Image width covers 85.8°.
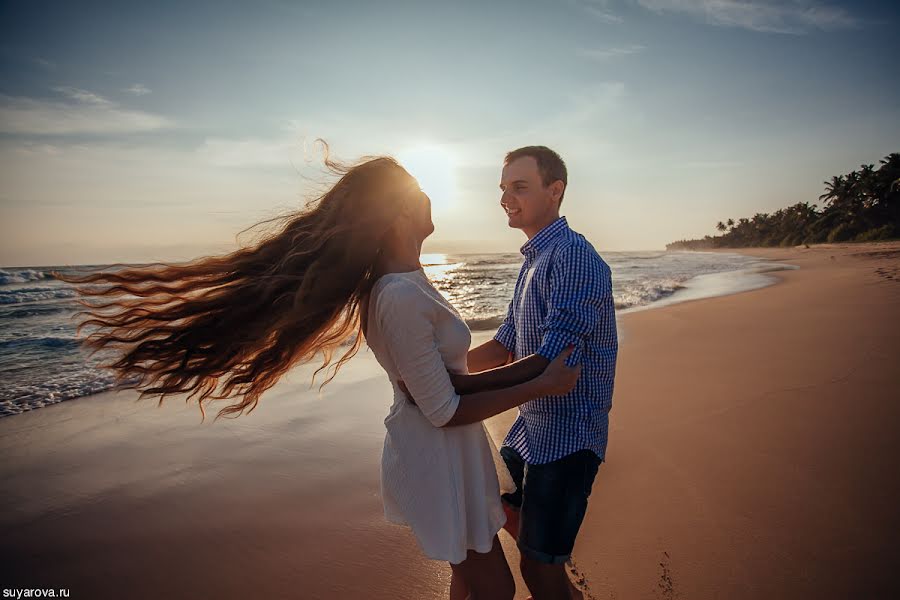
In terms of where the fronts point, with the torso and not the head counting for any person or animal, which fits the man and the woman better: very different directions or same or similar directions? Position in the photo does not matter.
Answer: very different directions

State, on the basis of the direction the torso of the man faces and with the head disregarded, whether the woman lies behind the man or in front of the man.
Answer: in front

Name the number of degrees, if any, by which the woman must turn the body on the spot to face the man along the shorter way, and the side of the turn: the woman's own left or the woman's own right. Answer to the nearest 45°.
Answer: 0° — they already face them

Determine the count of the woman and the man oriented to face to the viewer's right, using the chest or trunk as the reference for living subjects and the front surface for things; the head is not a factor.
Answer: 1

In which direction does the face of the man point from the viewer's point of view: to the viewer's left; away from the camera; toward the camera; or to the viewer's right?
to the viewer's left

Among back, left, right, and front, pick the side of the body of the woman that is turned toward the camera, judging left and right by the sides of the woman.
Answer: right

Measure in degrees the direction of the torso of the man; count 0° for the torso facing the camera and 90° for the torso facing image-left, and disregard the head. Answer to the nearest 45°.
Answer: approximately 90°

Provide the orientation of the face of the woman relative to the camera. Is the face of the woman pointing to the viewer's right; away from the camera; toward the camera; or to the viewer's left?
to the viewer's right
